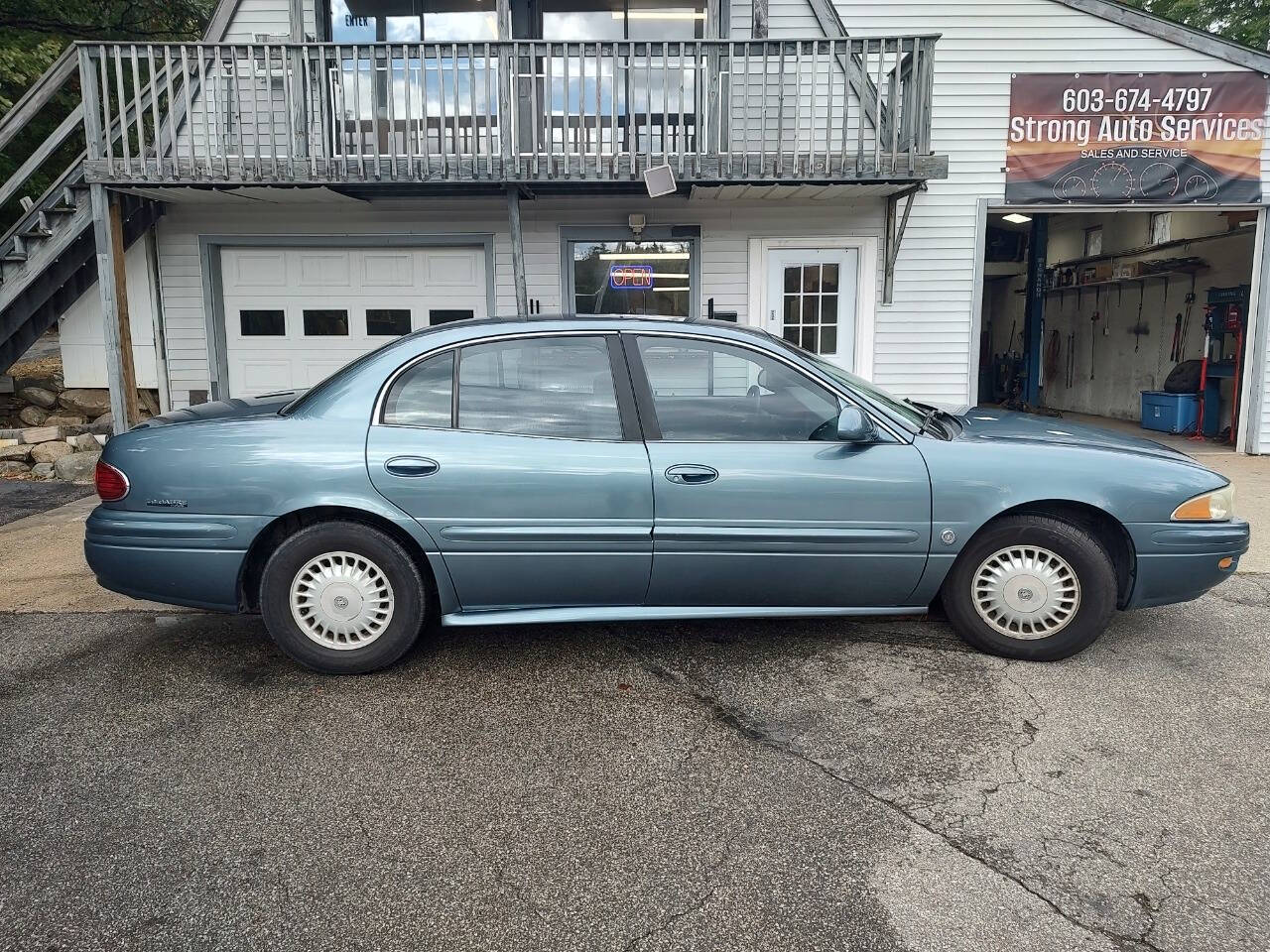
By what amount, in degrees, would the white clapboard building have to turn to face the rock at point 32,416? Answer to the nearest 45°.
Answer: approximately 90° to its right

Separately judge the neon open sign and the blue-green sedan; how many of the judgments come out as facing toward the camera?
1

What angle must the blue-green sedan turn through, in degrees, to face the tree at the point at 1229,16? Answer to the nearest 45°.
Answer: approximately 45° to its left

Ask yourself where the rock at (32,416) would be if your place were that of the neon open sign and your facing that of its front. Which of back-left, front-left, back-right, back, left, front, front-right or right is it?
right

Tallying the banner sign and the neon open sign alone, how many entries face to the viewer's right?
0

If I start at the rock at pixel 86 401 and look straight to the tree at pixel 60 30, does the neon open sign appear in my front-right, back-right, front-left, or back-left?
back-right

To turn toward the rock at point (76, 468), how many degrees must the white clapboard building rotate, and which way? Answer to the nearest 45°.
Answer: approximately 90° to its right

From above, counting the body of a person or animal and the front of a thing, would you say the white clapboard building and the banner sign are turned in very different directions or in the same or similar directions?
same or similar directions

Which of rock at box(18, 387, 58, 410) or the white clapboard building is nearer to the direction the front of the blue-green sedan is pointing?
the white clapboard building

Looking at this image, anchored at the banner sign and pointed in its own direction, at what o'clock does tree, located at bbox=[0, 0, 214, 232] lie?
The tree is roughly at 3 o'clock from the banner sign.

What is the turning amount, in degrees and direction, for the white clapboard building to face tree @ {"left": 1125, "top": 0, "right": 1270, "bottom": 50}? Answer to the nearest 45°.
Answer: approximately 135° to its left

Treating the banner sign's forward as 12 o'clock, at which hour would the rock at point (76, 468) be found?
The rock is roughly at 2 o'clock from the banner sign.

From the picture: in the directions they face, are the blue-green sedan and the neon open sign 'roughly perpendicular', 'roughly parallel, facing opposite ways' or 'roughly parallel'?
roughly perpendicular

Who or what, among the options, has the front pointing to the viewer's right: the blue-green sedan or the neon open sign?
the blue-green sedan

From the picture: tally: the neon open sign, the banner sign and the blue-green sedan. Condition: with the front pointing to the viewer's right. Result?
1

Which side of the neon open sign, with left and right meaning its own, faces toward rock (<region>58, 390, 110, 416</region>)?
right

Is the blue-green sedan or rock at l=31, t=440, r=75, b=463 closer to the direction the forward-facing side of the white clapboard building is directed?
the blue-green sedan

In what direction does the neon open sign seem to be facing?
toward the camera

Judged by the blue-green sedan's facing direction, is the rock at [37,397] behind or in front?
behind

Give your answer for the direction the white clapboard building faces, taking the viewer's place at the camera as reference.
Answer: facing the viewer

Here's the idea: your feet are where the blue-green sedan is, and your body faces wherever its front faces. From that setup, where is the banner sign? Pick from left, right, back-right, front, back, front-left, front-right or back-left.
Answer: front-left

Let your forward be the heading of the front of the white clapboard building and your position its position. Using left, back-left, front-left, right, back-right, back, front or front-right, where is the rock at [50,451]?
right

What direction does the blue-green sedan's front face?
to the viewer's right
